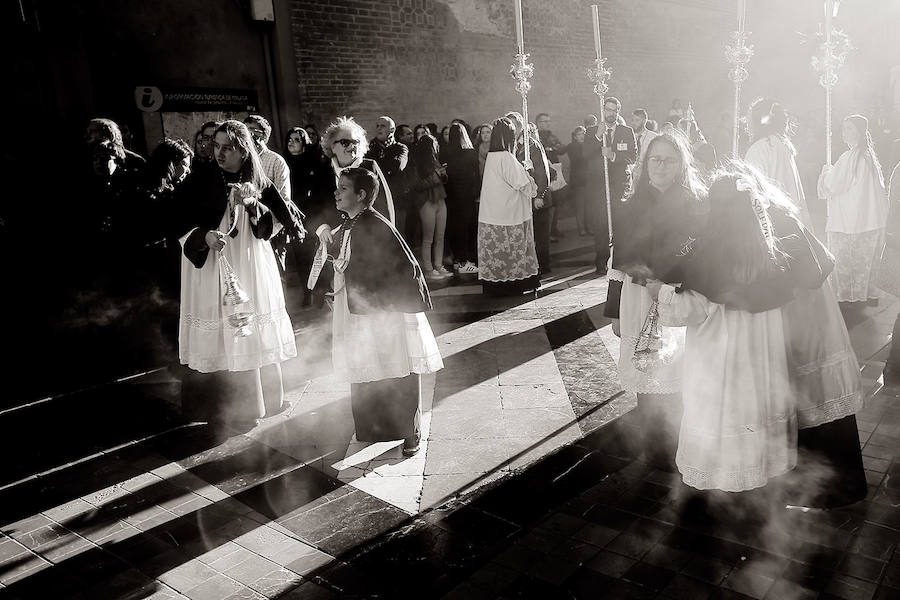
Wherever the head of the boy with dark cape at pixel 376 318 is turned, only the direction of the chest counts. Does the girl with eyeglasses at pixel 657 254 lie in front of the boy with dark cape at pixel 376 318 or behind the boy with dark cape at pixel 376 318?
behind

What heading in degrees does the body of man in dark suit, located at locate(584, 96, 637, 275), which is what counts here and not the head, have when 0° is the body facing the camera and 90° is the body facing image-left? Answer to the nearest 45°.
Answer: approximately 0°

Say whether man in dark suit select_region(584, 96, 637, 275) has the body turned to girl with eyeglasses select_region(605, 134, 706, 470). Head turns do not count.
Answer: yes

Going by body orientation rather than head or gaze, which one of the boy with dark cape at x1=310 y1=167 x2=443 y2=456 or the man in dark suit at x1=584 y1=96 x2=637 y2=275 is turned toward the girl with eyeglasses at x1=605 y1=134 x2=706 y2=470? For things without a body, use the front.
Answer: the man in dark suit

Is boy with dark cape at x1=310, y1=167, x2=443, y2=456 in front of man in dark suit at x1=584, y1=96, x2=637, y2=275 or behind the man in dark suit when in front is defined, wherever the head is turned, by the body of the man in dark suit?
in front

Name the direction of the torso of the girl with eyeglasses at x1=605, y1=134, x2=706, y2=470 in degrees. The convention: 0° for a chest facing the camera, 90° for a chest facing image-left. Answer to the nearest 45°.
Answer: approximately 0°

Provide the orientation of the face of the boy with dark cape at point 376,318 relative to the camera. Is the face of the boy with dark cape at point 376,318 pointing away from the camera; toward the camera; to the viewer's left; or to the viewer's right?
to the viewer's left

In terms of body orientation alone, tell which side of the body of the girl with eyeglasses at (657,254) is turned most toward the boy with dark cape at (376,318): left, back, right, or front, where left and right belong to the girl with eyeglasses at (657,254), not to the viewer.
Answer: right
